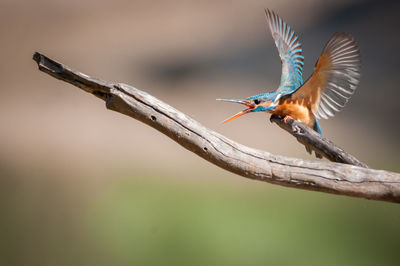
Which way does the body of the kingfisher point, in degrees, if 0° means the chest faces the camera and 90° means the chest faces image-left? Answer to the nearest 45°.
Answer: approximately 90°
